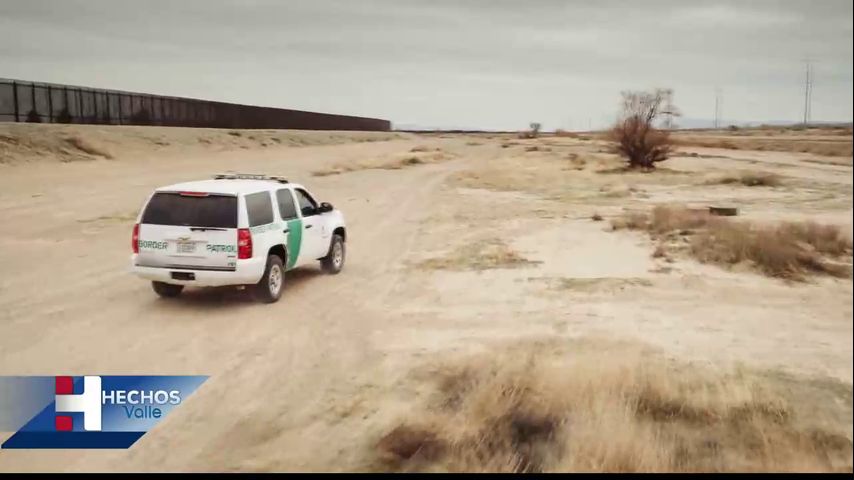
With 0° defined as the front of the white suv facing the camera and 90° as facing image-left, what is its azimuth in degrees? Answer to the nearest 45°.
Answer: approximately 225°

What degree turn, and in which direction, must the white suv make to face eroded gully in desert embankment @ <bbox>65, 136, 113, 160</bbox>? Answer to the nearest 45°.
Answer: approximately 90° to its left

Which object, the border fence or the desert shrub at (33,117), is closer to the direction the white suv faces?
the border fence

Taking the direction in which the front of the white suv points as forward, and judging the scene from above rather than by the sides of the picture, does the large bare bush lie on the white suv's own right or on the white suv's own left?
on the white suv's own right

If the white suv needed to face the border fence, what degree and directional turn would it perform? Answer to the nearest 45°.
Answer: approximately 90° to its left

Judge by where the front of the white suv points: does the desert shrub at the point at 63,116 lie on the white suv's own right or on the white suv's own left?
on the white suv's own left

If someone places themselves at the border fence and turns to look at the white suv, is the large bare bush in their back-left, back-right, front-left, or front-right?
front-left
